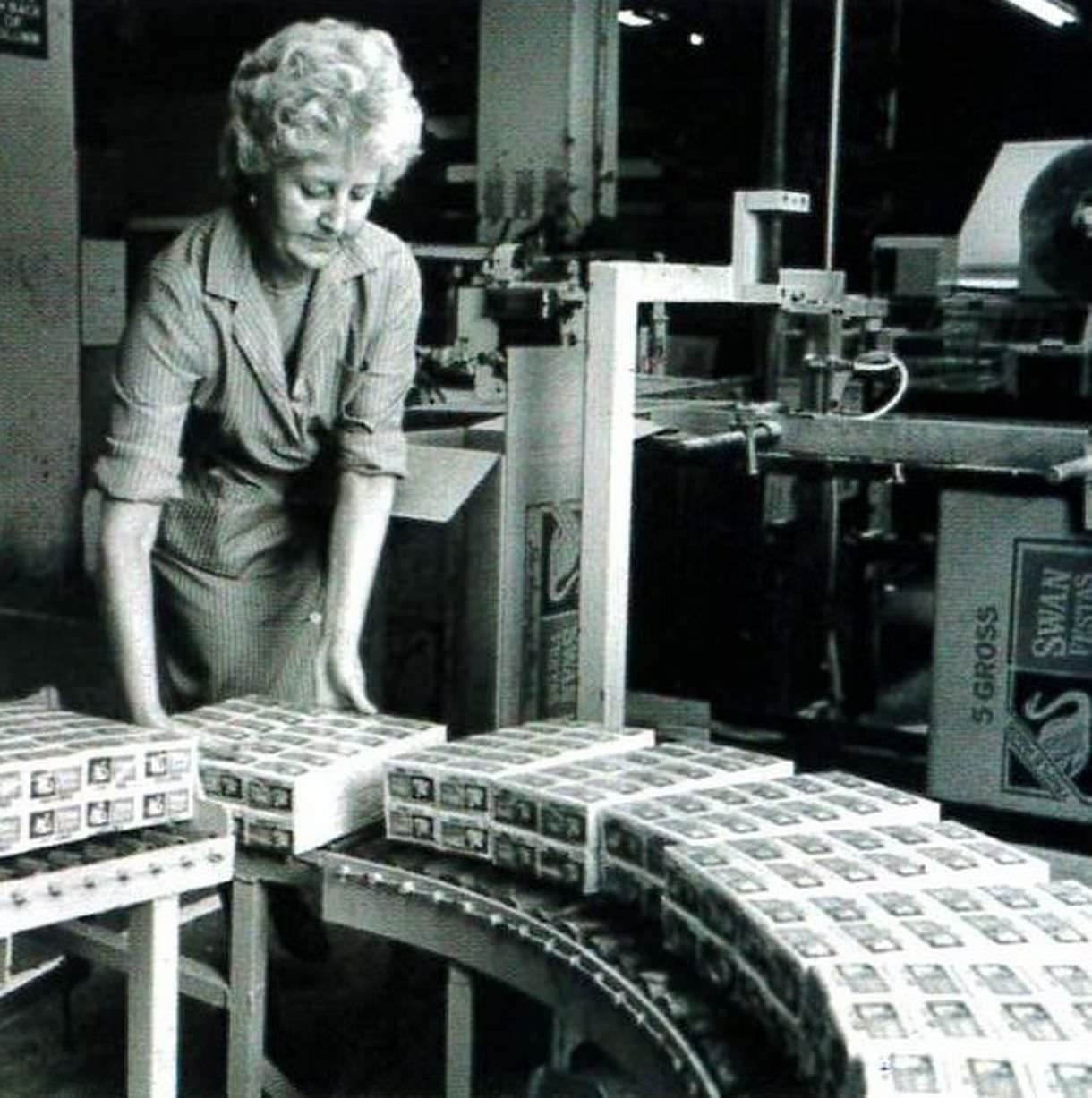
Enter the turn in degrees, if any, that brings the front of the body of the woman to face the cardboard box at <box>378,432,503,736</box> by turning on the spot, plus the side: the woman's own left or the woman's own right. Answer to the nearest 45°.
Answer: approximately 135° to the woman's own left

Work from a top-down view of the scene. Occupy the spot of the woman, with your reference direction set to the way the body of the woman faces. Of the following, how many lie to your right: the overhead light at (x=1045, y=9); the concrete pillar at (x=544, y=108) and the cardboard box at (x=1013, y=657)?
0

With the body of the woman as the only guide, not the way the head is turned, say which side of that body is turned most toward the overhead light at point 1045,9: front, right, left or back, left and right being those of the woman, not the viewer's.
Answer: left

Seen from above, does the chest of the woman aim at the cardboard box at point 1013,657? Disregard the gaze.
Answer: no

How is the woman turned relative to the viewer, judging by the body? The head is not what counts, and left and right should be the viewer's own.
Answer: facing the viewer and to the right of the viewer

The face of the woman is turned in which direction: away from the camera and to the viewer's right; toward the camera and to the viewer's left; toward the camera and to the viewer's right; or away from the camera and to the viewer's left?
toward the camera and to the viewer's right

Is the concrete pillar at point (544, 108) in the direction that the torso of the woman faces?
no

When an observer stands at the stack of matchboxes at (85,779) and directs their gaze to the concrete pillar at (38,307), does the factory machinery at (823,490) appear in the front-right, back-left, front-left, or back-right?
front-right

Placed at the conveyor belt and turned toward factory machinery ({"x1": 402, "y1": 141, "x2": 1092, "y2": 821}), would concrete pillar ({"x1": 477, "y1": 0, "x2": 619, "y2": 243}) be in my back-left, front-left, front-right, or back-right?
front-left

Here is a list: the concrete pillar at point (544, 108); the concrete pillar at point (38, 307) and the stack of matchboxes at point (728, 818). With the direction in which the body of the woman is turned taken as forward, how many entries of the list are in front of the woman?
1

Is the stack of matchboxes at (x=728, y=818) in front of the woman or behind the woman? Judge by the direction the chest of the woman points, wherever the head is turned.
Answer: in front
